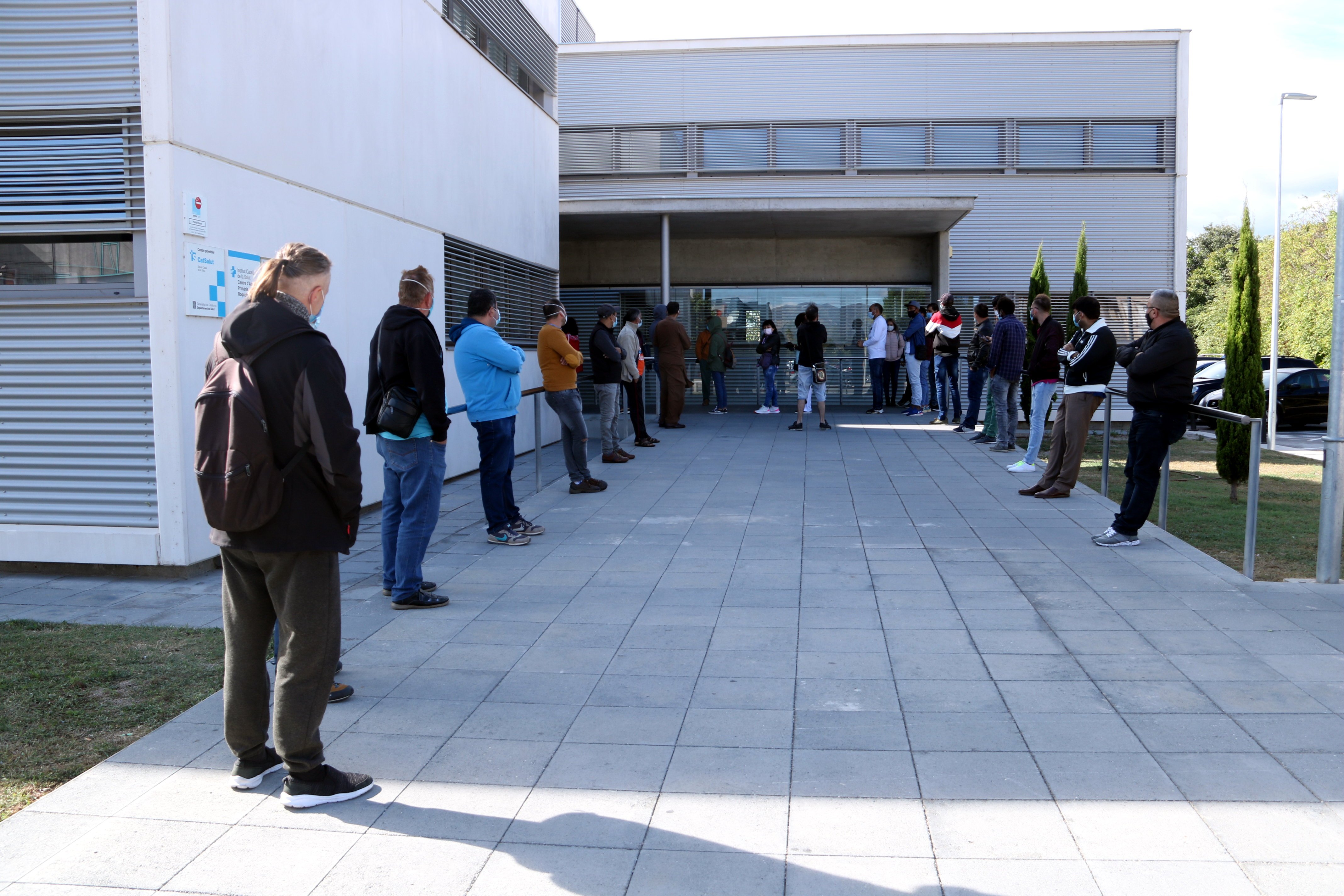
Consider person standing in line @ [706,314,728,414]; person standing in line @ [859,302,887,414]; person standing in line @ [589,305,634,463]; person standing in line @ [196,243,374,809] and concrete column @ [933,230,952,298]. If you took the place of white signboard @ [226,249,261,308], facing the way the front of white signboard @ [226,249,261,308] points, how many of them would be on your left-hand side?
4

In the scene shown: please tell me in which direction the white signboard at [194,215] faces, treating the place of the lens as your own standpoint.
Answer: facing the viewer and to the right of the viewer

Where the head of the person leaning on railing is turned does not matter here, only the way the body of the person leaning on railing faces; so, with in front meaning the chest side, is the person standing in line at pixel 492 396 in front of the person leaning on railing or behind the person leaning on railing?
in front

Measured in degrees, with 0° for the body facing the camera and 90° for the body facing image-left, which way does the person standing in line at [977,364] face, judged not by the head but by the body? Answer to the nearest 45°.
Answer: approximately 90°

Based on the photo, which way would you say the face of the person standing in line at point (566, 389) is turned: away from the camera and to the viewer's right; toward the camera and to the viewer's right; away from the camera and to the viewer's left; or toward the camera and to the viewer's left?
away from the camera and to the viewer's right

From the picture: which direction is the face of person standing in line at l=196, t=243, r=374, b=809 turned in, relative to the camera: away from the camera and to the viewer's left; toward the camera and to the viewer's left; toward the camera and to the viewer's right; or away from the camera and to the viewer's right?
away from the camera and to the viewer's right

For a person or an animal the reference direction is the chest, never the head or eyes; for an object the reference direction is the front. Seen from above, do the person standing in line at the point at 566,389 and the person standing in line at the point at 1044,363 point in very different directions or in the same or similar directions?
very different directions

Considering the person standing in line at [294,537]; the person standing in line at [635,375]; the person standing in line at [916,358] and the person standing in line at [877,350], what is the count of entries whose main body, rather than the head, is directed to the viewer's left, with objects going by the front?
2

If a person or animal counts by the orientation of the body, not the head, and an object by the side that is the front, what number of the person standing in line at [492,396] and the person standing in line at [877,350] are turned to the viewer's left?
1

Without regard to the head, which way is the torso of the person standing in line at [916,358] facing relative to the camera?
to the viewer's left

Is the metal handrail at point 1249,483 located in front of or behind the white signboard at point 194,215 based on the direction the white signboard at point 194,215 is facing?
in front

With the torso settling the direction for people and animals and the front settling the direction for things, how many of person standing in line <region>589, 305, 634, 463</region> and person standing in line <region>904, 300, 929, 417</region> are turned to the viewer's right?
1

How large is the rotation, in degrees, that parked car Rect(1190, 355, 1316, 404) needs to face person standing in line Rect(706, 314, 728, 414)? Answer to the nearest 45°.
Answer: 0° — it already faces them

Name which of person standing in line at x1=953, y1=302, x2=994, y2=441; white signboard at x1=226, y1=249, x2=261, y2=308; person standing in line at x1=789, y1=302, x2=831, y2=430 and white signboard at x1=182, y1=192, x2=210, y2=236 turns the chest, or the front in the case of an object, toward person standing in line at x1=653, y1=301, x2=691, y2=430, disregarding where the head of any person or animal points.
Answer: person standing in line at x1=953, y1=302, x2=994, y2=441

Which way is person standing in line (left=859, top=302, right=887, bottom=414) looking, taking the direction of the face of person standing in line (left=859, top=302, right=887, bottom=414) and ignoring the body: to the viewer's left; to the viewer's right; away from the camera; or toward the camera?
to the viewer's left

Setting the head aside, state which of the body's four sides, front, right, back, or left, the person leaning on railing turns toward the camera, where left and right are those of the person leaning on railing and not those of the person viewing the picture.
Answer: left

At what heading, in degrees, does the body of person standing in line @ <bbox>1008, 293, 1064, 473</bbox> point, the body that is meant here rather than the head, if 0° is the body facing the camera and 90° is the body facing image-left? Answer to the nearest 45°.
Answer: approximately 90°

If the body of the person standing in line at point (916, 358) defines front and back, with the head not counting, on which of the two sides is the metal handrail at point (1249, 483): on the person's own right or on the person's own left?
on the person's own left

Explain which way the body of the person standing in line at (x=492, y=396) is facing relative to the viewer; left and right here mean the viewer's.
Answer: facing to the right of the viewer

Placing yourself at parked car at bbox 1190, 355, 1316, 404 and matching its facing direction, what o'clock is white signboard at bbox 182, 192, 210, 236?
The white signboard is roughly at 11 o'clock from the parked car.

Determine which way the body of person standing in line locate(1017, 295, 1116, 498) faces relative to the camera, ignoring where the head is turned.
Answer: to the viewer's left
